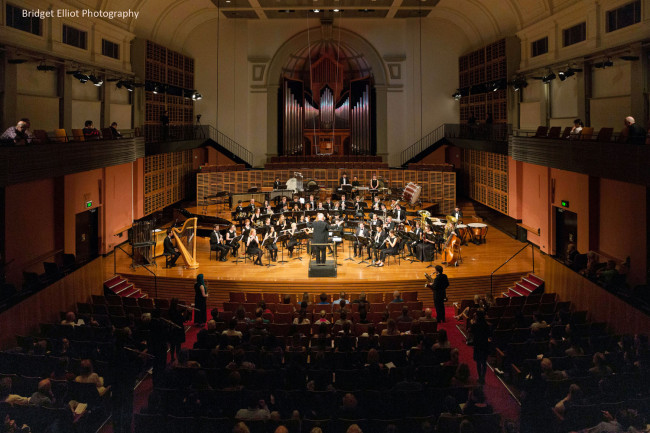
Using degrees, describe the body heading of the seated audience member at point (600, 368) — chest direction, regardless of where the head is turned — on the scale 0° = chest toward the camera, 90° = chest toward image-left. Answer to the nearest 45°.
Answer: approximately 180°

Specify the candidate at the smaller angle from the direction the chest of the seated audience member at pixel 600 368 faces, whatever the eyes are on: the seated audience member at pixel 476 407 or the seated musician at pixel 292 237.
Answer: the seated musician

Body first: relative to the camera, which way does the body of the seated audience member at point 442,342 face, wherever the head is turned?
away from the camera

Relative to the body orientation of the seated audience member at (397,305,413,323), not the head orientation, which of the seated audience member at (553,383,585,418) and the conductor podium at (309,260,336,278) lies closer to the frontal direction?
the conductor podium

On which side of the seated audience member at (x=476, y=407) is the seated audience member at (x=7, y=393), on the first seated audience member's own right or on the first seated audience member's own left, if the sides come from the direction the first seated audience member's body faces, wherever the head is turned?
on the first seated audience member's own left

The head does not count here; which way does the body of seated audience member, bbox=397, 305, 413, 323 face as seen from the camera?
away from the camera

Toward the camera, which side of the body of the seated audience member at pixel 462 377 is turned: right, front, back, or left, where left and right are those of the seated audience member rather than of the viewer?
back

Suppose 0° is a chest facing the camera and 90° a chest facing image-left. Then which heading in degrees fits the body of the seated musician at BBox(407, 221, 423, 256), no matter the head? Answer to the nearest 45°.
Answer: approximately 45°
